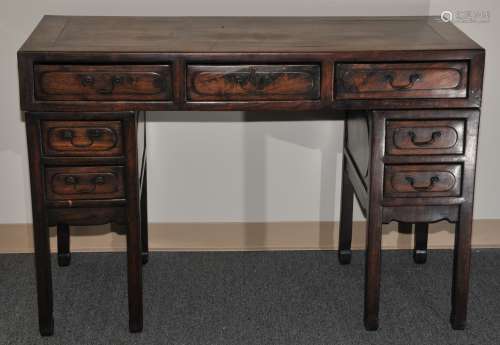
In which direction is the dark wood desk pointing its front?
toward the camera
